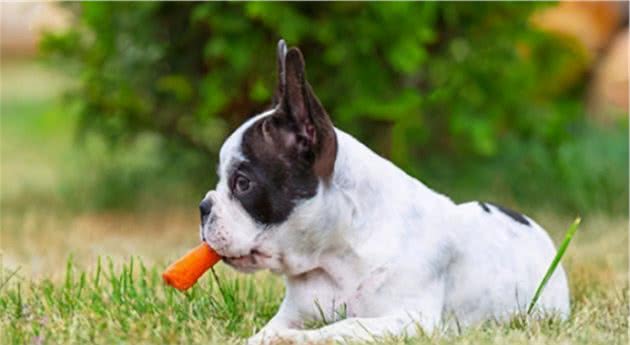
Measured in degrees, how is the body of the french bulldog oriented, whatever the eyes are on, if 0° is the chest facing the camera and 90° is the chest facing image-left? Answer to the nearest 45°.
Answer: approximately 90°

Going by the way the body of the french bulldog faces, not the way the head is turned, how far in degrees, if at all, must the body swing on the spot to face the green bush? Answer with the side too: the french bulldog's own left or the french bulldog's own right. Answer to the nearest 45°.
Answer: approximately 90° to the french bulldog's own right
